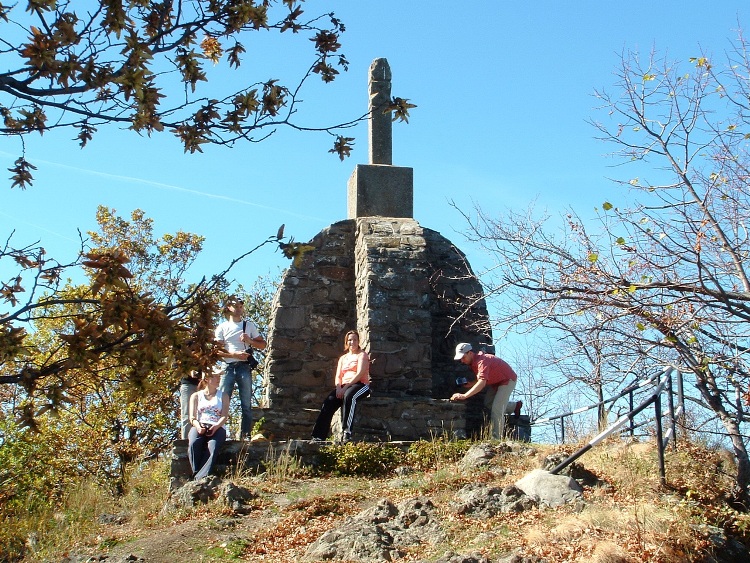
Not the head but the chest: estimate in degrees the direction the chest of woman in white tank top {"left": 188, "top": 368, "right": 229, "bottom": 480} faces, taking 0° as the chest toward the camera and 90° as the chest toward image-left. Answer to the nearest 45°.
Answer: approximately 0°

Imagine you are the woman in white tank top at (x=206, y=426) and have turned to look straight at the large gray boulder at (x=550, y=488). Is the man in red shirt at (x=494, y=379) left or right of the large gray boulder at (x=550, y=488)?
left

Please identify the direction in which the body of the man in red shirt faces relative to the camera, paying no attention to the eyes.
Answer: to the viewer's left

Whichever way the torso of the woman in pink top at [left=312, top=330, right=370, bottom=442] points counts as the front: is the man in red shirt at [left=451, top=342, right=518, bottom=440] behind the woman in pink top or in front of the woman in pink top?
behind

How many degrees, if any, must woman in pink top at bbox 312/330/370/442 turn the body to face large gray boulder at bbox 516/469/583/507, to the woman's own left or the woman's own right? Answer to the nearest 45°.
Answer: approximately 90° to the woman's own left

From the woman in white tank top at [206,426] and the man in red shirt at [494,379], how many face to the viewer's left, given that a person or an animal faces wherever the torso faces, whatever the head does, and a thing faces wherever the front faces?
1

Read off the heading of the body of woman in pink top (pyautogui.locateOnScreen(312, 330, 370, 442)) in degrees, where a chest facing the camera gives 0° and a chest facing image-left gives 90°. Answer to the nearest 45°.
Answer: approximately 45°

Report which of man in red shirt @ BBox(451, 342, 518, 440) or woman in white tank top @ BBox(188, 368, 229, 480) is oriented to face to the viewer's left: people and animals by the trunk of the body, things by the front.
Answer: the man in red shirt

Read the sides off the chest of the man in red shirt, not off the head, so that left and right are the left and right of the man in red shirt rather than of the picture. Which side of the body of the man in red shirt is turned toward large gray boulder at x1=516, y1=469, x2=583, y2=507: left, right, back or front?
left

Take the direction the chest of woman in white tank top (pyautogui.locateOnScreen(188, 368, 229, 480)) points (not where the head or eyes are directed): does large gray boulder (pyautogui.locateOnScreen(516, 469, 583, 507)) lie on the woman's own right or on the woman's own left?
on the woman's own left
